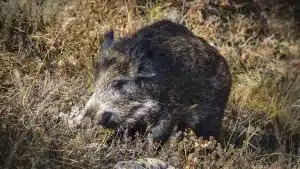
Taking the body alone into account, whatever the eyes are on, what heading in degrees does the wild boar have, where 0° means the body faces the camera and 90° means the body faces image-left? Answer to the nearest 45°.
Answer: approximately 45°
